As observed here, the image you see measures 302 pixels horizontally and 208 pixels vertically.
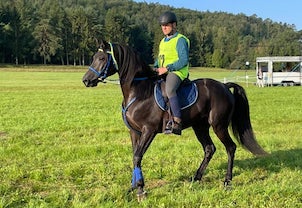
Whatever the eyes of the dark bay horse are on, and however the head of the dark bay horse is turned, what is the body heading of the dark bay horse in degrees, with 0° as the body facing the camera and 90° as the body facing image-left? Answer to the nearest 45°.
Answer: approximately 90°

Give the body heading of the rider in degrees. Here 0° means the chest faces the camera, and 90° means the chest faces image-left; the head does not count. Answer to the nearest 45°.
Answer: approximately 45°

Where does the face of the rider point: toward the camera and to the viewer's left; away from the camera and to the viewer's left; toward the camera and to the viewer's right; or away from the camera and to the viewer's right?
toward the camera and to the viewer's left
